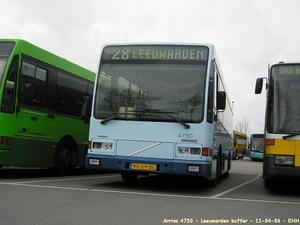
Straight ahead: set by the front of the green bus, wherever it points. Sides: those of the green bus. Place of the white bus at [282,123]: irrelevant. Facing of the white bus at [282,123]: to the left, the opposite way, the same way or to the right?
the same way

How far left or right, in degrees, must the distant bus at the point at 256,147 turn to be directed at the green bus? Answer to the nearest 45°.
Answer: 0° — it already faces it

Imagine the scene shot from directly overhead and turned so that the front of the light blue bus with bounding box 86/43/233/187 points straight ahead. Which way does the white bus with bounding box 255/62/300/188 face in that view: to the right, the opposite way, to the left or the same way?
the same way

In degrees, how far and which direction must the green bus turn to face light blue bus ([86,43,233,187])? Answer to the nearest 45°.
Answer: approximately 90° to its left

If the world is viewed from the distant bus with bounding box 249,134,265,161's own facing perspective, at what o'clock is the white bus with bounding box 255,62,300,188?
The white bus is roughly at 12 o'clock from the distant bus.

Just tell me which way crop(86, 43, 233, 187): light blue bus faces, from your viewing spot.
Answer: facing the viewer

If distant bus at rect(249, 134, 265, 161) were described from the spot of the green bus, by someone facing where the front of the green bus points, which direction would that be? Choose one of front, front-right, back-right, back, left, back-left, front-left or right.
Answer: back

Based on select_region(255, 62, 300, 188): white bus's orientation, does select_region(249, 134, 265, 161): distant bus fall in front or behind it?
behind

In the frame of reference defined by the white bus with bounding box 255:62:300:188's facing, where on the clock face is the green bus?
The green bus is roughly at 3 o'clock from the white bus.

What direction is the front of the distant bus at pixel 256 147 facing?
toward the camera

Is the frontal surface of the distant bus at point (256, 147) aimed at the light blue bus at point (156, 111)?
yes

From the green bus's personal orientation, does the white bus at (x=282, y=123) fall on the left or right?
on its left

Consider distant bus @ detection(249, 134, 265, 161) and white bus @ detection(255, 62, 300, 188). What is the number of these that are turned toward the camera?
2

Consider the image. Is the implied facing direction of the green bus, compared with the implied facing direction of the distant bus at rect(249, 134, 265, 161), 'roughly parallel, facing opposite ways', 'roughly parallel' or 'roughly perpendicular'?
roughly parallel

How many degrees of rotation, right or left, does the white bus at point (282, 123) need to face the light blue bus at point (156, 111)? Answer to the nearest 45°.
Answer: approximately 90° to its right
